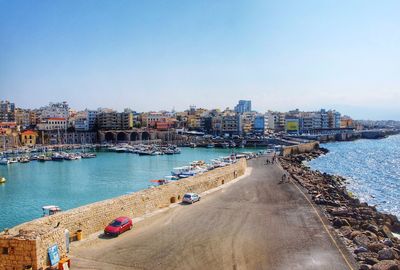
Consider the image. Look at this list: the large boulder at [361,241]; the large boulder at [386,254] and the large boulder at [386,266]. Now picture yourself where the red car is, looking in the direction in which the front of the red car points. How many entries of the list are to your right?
0

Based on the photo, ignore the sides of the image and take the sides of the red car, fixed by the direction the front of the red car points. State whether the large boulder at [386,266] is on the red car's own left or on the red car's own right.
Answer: on the red car's own left

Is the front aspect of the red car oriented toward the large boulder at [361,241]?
no
